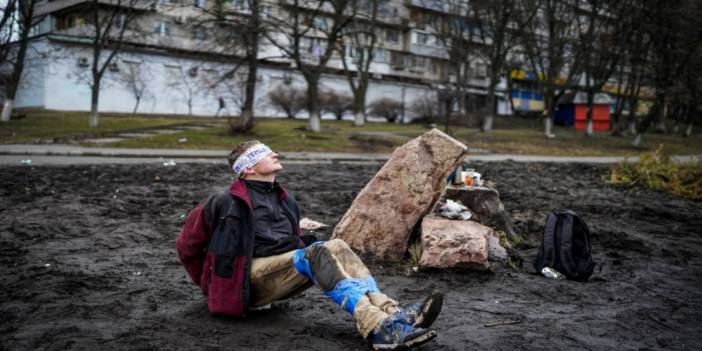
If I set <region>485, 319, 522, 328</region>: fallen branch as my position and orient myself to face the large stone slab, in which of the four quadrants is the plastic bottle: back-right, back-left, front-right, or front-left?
front-right

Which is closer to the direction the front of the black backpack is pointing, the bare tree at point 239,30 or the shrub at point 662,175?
the shrub

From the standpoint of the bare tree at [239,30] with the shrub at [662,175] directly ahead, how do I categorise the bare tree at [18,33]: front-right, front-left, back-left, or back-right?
back-right

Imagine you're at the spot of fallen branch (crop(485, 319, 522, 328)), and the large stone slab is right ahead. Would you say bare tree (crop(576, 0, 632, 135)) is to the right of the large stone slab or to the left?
right
